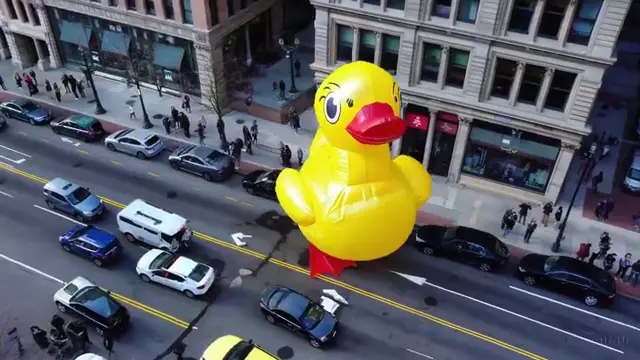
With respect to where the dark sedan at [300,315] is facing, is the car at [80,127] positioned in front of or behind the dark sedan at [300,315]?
behind

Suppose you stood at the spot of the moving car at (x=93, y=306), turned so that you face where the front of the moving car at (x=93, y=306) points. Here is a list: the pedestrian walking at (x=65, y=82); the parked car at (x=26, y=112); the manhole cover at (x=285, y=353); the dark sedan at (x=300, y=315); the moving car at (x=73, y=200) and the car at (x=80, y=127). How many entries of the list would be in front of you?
2

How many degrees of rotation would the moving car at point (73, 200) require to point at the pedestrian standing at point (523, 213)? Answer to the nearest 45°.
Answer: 0° — it already faces them

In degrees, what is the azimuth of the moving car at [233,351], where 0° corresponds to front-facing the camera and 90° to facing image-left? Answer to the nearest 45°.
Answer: approximately 315°

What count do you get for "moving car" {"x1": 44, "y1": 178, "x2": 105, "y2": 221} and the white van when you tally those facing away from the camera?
0

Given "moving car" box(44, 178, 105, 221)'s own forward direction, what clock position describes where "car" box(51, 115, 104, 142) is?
"car" box(51, 115, 104, 142) is roughly at 8 o'clock from "moving car" box(44, 178, 105, 221).

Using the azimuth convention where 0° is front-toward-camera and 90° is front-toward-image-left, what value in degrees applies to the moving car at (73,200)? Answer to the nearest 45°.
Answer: approximately 315°

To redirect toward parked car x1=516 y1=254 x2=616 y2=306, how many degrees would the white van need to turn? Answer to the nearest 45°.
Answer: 0° — it already faces it

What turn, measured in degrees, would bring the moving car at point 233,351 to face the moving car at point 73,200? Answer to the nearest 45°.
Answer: approximately 180°

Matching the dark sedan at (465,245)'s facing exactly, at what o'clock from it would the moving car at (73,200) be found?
The moving car is roughly at 10 o'clock from the dark sedan.

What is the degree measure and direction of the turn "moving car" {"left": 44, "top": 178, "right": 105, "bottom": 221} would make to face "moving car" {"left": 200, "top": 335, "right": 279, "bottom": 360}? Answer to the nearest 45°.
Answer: approximately 45° to its right

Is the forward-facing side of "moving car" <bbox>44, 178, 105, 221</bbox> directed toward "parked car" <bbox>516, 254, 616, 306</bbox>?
yes

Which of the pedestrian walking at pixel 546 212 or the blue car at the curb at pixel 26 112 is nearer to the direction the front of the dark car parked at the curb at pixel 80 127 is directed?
the blue car at the curb

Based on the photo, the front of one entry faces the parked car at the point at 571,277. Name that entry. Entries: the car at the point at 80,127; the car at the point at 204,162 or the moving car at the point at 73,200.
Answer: the moving car at the point at 73,200

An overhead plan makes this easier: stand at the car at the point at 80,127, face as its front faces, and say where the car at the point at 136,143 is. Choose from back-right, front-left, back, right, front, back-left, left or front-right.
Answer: back

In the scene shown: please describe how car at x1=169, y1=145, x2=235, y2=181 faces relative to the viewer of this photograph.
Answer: facing away from the viewer and to the left of the viewer
